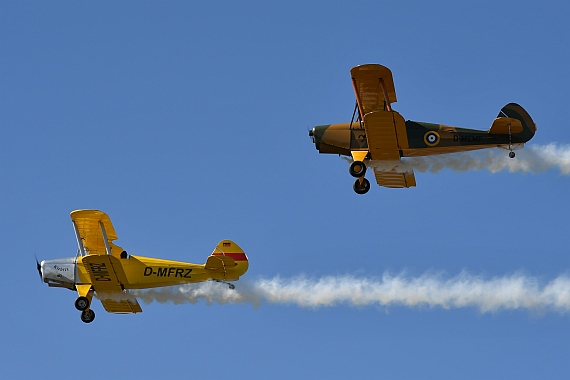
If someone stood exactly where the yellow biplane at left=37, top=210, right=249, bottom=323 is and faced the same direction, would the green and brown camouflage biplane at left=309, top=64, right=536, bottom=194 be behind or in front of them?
behind

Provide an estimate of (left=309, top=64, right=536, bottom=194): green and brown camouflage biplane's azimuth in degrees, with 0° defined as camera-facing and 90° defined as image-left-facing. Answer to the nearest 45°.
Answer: approximately 90°

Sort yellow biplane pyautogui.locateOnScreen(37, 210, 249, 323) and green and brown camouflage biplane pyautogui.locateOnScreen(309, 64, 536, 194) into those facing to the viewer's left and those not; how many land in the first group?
2

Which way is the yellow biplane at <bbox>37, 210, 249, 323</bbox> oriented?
to the viewer's left
